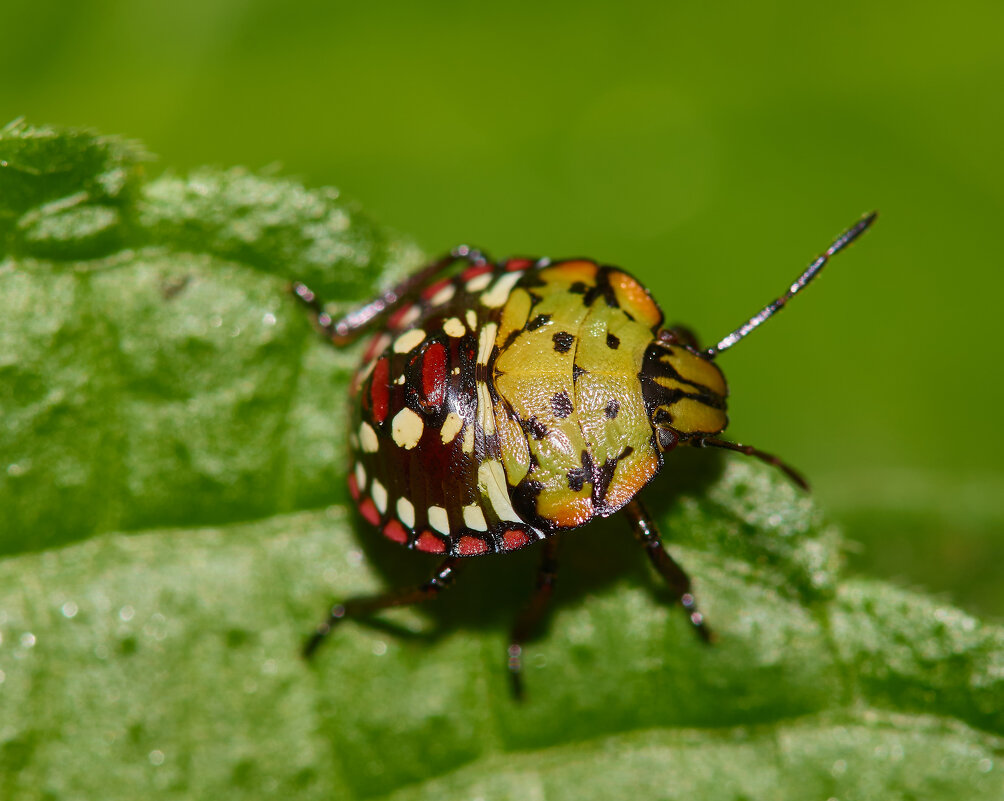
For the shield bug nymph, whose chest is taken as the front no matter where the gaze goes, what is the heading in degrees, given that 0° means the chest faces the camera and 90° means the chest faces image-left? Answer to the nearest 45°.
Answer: approximately 270°
